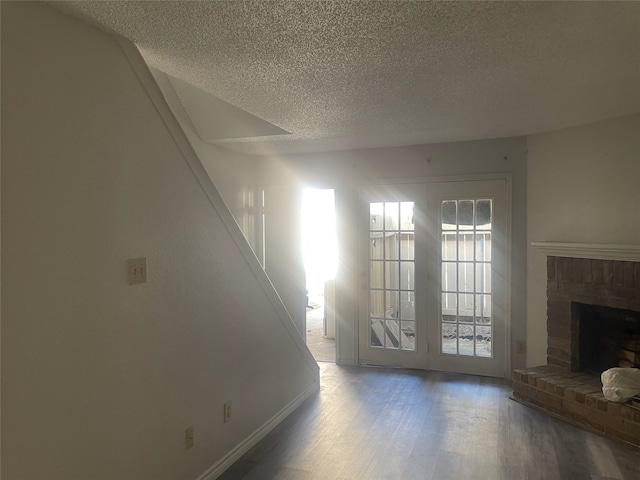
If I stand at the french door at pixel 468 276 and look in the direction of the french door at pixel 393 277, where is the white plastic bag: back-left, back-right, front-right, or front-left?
back-left

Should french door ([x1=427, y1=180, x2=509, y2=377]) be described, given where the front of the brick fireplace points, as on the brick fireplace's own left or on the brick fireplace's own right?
on the brick fireplace's own right

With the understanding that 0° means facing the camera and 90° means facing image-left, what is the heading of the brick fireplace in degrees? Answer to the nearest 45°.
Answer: approximately 45°

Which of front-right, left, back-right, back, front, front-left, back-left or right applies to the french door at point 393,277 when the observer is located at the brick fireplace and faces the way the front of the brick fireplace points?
front-right
